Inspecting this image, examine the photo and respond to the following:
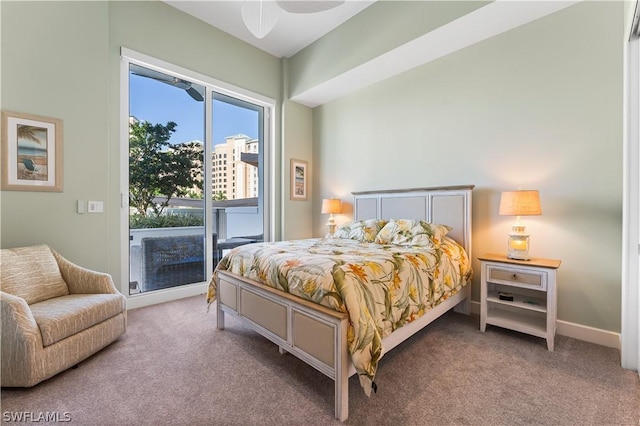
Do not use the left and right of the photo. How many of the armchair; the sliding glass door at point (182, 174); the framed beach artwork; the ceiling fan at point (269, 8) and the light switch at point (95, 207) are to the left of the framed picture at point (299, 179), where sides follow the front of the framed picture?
0

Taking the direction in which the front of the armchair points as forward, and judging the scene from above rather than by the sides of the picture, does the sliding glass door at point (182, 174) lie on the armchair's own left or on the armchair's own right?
on the armchair's own left

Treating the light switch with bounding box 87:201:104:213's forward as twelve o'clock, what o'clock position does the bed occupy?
The bed is roughly at 11 o'clock from the light switch.

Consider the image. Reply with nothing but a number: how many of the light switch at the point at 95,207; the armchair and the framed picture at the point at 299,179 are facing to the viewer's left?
0

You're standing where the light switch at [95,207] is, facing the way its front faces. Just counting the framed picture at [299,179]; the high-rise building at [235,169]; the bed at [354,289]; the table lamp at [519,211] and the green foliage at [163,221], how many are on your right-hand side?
0

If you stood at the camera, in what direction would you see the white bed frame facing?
facing the viewer and to the left of the viewer

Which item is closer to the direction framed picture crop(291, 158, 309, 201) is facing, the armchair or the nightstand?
the nightstand

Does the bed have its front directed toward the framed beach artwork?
no

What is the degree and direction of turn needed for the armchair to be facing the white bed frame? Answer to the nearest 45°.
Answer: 0° — it already faces it

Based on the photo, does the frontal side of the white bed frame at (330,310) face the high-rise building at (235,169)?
no

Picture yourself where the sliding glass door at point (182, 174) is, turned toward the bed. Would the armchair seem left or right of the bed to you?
right

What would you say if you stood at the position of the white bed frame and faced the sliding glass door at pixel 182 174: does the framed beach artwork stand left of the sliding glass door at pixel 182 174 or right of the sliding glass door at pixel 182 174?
left

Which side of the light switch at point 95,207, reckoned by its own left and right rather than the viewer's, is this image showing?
front

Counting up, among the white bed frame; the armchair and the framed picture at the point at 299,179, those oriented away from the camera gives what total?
0

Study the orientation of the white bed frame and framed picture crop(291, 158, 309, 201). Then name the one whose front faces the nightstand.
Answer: the framed picture

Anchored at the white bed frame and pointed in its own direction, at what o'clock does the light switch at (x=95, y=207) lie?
The light switch is roughly at 2 o'clock from the white bed frame.
